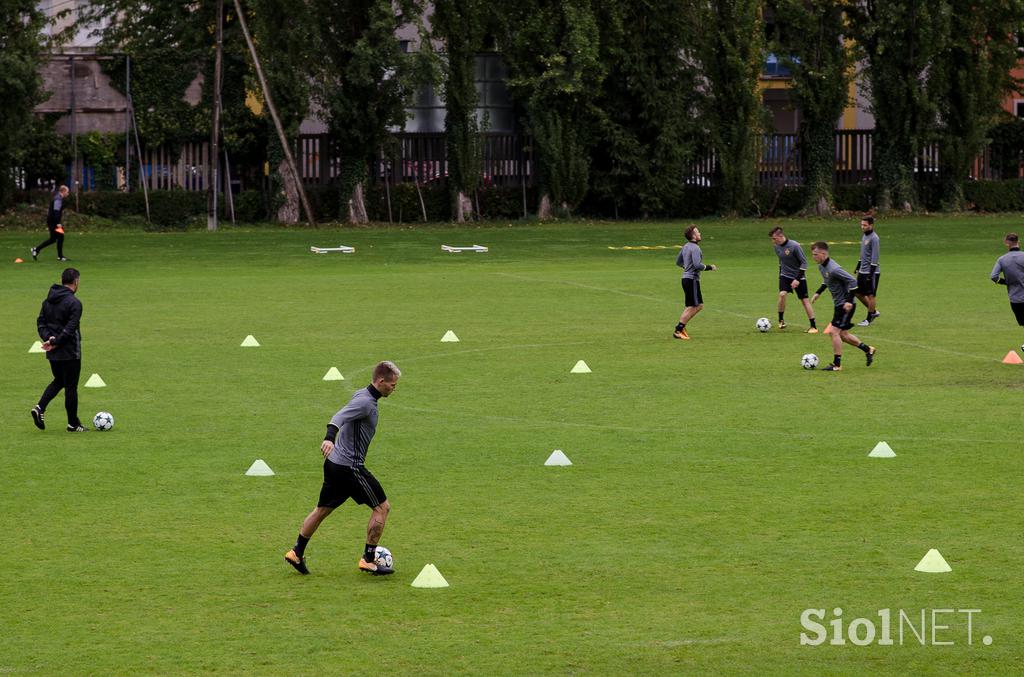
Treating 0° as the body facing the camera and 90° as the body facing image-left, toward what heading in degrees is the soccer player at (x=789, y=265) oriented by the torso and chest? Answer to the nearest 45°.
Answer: approximately 45°

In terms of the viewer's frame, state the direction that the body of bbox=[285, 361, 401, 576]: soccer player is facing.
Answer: to the viewer's right

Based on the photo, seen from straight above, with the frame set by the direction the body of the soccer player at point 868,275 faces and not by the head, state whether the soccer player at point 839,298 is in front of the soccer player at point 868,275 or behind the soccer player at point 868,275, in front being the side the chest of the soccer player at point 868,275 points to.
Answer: in front

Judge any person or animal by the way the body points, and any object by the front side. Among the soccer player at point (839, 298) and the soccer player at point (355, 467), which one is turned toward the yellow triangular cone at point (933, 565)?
the soccer player at point (355, 467)

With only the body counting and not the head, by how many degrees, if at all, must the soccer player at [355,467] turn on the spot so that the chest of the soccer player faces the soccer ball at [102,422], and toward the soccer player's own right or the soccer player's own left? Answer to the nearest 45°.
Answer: approximately 90° to the soccer player's own left

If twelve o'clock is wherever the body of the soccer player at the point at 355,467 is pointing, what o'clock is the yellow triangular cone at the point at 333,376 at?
The yellow triangular cone is roughly at 9 o'clock from the soccer player.

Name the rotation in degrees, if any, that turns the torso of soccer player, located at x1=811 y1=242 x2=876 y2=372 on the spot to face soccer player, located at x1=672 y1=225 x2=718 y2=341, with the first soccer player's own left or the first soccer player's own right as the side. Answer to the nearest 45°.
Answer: approximately 45° to the first soccer player's own right

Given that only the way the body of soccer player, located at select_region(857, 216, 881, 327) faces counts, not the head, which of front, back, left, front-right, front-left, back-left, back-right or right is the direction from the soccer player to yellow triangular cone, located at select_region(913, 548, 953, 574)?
front-left

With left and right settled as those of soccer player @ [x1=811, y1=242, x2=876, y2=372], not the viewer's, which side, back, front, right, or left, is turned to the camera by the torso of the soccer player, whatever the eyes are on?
left

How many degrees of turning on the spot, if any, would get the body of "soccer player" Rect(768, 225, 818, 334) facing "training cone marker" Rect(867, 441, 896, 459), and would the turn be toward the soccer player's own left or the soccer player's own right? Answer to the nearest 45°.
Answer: approximately 45° to the soccer player's own left
